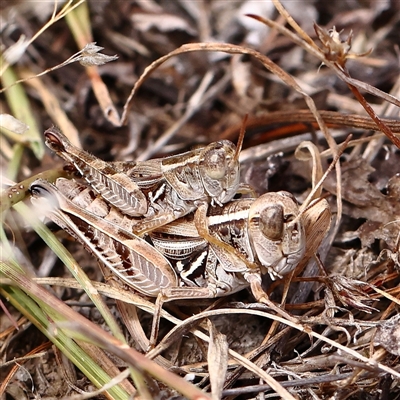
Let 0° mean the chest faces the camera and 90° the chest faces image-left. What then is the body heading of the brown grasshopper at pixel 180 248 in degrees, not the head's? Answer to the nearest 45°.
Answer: approximately 270°

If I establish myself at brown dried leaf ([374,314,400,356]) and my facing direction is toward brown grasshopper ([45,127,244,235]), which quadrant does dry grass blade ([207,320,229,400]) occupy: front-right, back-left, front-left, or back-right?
front-left

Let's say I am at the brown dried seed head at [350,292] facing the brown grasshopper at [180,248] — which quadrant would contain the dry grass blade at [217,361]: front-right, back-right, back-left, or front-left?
front-left

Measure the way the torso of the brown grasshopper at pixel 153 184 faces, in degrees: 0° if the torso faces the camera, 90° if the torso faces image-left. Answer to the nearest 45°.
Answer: approximately 270°
